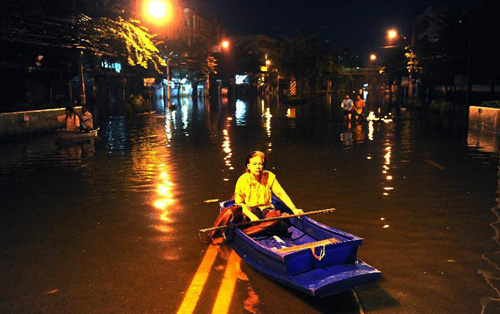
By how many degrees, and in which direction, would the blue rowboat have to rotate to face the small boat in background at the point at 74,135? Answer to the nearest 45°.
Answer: approximately 180°

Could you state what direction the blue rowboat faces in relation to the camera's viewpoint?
facing the viewer and to the right of the viewer

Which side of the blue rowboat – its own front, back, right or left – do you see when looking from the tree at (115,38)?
back

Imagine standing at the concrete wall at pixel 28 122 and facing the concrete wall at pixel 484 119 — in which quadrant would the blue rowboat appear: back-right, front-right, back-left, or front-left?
front-right

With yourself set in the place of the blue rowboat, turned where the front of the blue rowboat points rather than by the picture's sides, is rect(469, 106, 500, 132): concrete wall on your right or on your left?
on your left

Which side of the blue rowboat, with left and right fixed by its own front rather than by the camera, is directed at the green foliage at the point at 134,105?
back

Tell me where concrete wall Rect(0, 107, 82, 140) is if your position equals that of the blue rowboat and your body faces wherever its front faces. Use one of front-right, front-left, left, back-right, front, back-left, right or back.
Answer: back
